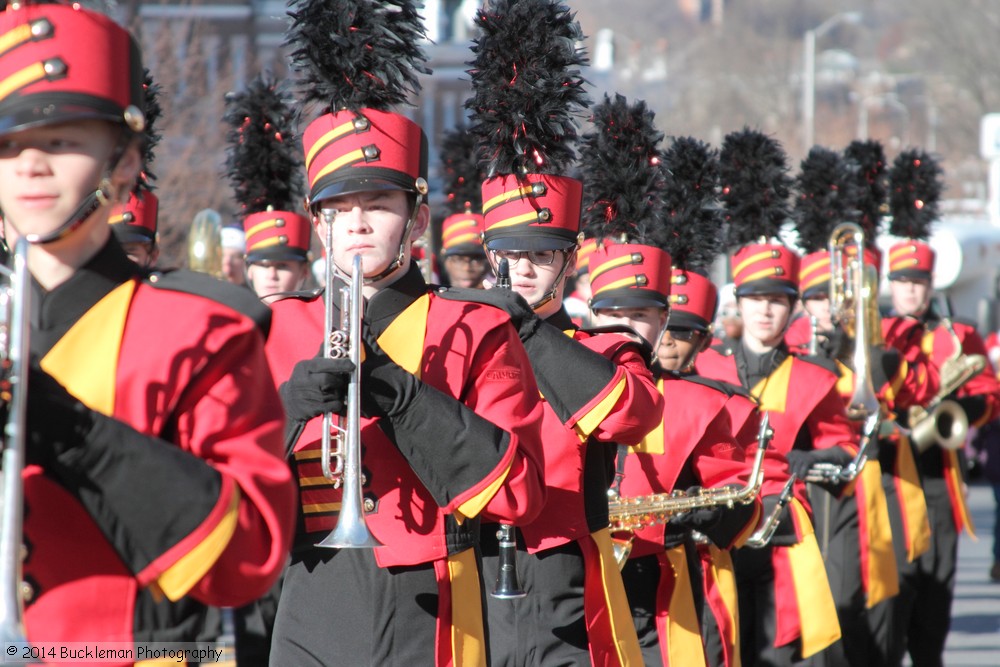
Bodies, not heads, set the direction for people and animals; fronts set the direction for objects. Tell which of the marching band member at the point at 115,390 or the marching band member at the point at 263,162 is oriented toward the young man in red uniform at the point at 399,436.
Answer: the marching band member at the point at 263,162

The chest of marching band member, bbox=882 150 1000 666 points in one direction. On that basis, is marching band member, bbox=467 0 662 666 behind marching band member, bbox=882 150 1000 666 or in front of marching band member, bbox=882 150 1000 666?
in front

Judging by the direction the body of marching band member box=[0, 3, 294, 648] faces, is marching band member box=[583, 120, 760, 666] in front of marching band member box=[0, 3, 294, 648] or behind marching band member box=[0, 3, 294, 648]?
behind

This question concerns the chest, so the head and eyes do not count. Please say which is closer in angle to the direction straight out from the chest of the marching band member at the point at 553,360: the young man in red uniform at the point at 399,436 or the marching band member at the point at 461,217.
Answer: the young man in red uniform

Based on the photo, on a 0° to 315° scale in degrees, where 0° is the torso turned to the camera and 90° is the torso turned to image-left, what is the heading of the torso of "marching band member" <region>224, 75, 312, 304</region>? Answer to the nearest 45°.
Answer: approximately 0°

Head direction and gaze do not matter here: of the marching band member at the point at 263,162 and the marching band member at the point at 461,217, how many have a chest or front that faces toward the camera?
2

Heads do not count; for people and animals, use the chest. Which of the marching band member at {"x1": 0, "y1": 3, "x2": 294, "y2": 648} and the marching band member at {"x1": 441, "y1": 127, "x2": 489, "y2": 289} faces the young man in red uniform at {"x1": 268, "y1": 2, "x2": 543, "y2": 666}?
the marching band member at {"x1": 441, "y1": 127, "x2": 489, "y2": 289}

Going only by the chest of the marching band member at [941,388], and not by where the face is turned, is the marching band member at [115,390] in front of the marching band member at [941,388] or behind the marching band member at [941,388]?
in front

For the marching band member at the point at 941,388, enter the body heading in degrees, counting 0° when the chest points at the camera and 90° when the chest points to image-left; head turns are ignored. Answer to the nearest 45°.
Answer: approximately 45°

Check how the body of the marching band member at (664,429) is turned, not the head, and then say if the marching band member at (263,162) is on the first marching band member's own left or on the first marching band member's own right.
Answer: on the first marching band member's own right
